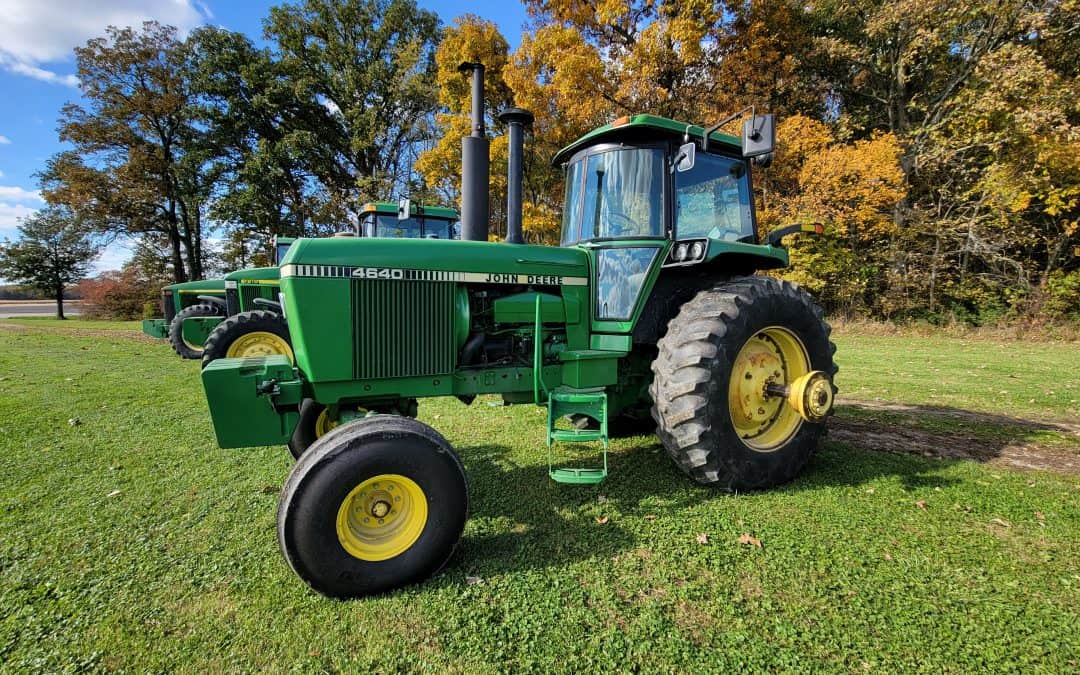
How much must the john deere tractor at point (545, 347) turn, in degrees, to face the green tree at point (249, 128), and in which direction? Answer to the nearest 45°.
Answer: approximately 90° to its right

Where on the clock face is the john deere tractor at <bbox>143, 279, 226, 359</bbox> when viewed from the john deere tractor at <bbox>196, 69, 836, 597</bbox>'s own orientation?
the john deere tractor at <bbox>143, 279, 226, 359</bbox> is roughly at 3 o'clock from the john deere tractor at <bbox>196, 69, 836, 597</bbox>.

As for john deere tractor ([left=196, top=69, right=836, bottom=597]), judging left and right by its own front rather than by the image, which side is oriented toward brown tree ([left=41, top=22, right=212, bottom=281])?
right

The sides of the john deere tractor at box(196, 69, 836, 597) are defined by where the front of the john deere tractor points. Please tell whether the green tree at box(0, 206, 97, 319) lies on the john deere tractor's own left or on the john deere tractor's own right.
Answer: on the john deere tractor's own right

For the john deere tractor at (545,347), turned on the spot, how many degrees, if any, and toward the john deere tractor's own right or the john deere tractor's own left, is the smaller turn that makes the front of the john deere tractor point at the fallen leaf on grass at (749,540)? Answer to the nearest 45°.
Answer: approximately 90° to the john deere tractor's own left

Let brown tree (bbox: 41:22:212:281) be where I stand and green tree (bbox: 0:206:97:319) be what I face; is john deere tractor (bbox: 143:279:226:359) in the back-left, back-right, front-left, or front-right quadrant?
back-left

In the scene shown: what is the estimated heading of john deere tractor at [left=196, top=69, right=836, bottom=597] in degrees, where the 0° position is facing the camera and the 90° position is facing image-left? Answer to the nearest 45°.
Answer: approximately 45°

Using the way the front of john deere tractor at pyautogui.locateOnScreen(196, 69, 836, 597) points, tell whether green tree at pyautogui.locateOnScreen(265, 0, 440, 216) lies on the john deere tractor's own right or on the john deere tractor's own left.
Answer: on the john deere tractor's own right
